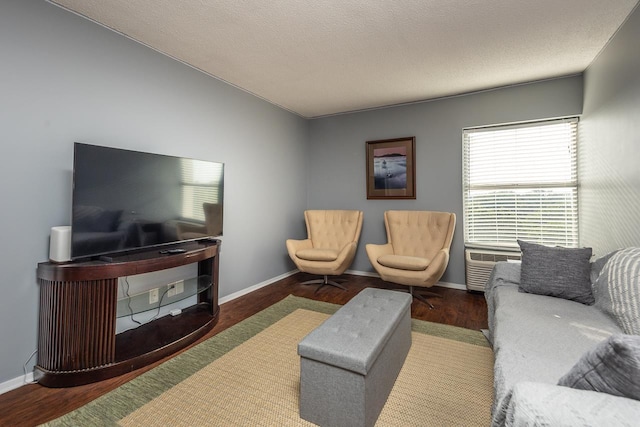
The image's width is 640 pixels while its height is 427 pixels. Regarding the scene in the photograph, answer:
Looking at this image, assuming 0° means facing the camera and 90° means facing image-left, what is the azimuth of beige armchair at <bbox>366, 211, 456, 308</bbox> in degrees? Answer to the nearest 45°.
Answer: approximately 45°

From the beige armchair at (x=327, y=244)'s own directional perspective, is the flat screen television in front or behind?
in front

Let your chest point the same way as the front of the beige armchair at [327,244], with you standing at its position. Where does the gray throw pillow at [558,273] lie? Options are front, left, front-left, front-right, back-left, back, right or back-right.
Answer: left

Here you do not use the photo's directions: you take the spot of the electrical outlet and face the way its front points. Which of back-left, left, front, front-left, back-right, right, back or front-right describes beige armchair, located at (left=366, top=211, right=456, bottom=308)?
front-left

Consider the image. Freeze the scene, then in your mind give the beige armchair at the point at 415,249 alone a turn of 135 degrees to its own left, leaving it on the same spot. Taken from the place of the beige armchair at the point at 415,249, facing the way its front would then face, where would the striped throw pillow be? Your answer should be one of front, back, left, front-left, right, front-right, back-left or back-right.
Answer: front-right

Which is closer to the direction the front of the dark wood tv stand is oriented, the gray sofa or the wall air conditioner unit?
the gray sofa

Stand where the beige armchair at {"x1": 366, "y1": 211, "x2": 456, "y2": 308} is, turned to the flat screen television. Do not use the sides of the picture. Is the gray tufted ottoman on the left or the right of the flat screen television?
left

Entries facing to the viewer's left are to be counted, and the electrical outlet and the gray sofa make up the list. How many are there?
1

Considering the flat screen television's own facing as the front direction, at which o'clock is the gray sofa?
The gray sofa is roughly at 12 o'clock from the flat screen television.

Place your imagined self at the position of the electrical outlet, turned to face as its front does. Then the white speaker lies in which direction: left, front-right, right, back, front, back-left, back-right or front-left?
right

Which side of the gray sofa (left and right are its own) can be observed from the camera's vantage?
left
